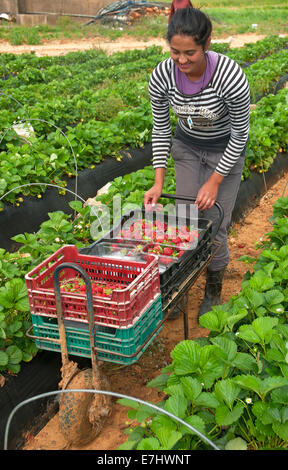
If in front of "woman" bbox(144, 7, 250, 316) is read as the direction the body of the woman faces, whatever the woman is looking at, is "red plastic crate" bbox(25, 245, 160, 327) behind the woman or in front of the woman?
in front

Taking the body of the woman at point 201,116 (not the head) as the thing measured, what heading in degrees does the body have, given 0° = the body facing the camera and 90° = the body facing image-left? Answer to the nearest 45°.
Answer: approximately 45°

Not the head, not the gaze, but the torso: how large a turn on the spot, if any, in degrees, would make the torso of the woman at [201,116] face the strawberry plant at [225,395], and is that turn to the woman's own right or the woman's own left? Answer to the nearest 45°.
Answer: approximately 45° to the woman's own left
